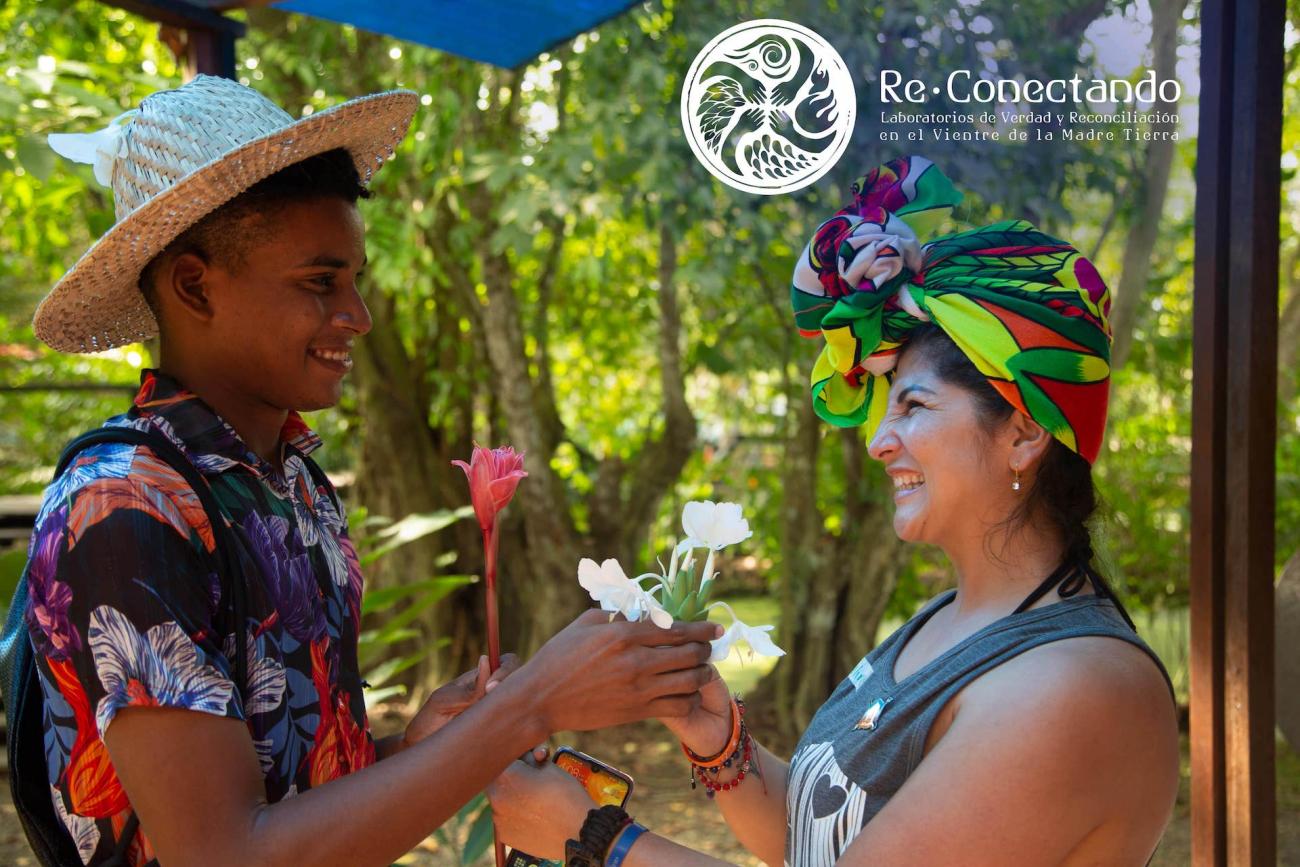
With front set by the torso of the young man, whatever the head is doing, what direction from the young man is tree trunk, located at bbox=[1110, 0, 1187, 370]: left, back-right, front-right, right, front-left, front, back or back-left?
front-left

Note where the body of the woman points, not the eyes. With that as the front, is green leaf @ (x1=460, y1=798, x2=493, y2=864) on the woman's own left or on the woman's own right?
on the woman's own right

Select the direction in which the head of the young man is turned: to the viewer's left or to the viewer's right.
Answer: to the viewer's right

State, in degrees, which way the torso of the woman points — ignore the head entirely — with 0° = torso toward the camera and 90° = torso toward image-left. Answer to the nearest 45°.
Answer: approximately 90°

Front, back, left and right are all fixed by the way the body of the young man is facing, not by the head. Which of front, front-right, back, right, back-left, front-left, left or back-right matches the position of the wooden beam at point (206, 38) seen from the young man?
left

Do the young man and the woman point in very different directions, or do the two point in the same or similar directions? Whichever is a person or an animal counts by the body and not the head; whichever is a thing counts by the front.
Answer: very different directions

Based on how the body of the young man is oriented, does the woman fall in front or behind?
in front

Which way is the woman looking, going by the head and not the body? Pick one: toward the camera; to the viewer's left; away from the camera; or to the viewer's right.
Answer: to the viewer's left

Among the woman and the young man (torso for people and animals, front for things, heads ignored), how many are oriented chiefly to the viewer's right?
1

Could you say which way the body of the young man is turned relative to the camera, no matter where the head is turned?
to the viewer's right
